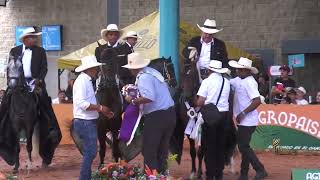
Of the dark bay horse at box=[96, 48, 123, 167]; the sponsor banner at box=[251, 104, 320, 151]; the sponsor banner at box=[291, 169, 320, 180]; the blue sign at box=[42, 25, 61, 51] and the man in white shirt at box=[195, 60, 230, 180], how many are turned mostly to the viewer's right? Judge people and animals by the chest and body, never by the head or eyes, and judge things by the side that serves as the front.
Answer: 0

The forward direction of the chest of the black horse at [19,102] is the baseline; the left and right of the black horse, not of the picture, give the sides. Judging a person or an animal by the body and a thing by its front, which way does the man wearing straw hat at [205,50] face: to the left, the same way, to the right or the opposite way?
the same way

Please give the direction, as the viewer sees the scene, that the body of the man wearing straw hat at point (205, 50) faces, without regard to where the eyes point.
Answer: toward the camera

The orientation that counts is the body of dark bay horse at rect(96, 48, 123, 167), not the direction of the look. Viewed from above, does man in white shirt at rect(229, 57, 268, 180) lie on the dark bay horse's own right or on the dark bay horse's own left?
on the dark bay horse's own left

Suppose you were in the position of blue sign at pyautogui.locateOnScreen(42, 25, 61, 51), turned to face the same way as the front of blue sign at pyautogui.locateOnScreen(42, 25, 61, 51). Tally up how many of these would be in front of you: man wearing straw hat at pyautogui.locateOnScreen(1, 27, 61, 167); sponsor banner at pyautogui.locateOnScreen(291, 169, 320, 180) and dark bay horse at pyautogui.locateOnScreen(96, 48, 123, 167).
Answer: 3

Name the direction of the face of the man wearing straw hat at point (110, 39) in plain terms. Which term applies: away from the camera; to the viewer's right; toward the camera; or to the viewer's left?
toward the camera

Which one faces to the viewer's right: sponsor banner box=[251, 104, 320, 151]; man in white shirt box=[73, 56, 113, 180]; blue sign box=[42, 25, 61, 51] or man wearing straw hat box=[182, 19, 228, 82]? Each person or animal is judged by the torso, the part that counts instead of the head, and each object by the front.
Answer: the man in white shirt

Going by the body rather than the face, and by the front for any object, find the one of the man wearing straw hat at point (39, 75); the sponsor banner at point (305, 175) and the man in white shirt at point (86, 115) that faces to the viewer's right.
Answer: the man in white shirt

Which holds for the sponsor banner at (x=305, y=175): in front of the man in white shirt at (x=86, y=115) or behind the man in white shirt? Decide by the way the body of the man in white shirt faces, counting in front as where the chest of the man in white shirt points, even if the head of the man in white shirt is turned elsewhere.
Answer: in front

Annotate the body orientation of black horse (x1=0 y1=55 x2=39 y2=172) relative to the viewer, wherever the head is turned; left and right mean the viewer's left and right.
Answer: facing the viewer

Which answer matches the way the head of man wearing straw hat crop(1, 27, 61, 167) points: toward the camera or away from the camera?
toward the camera

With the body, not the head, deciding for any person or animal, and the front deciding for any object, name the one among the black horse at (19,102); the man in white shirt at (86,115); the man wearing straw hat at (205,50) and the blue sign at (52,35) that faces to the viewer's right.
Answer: the man in white shirt

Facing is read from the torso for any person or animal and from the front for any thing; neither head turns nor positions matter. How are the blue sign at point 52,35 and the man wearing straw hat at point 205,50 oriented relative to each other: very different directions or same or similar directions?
same or similar directions

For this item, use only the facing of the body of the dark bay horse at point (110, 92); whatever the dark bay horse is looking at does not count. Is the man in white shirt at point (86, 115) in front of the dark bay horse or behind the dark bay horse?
in front
